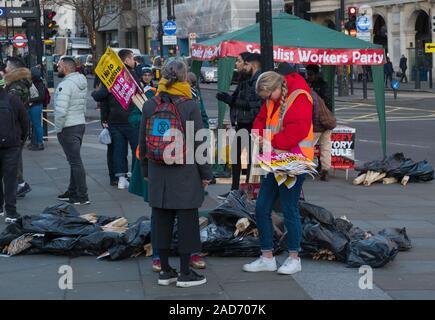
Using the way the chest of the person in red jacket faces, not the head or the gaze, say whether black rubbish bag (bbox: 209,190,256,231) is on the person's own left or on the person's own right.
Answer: on the person's own right

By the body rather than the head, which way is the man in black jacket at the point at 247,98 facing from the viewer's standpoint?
to the viewer's left

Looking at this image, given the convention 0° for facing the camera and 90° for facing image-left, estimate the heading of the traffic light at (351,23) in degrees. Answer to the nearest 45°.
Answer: approximately 0°

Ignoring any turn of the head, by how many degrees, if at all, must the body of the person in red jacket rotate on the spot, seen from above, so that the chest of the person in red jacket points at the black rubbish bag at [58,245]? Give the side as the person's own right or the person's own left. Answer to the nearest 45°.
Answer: approximately 45° to the person's own right

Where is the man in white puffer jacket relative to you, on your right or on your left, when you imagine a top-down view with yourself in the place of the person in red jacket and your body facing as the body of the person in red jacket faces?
on your right

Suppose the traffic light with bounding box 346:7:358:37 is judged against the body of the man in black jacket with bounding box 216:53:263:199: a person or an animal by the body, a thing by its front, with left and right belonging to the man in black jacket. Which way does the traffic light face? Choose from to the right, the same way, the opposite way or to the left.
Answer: to the left

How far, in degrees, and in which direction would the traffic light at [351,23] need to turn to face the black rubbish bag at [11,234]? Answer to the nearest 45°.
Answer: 0° — it already faces it

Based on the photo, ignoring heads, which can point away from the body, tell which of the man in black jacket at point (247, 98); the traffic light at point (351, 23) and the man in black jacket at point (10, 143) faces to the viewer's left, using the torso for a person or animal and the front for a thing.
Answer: the man in black jacket at point (247, 98)
